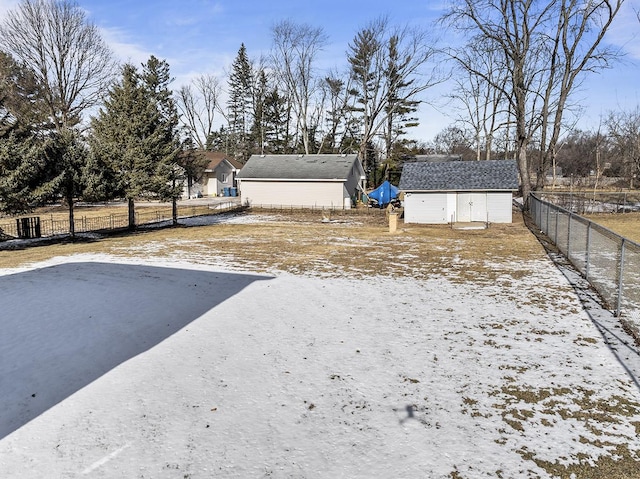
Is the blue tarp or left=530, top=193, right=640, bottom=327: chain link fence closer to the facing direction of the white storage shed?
the chain link fence

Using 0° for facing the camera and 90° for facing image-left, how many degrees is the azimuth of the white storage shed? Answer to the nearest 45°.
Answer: approximately 0°

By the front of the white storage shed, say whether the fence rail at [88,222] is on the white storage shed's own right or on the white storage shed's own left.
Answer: on the white storage shed's own right

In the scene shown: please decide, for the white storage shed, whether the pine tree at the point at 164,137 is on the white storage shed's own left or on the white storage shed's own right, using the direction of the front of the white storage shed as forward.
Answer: on the white storage shed's own right

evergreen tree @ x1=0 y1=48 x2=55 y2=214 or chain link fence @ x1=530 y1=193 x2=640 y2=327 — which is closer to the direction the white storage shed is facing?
the chain link fence

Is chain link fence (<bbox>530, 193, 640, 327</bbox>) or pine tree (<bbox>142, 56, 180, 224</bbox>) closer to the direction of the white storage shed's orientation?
the chain link fence

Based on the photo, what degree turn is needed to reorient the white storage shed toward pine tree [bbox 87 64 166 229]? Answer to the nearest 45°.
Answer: approximately 45° to its right

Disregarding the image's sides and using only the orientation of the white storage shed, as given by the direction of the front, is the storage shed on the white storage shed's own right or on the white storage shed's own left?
on the white storage shed's own right
